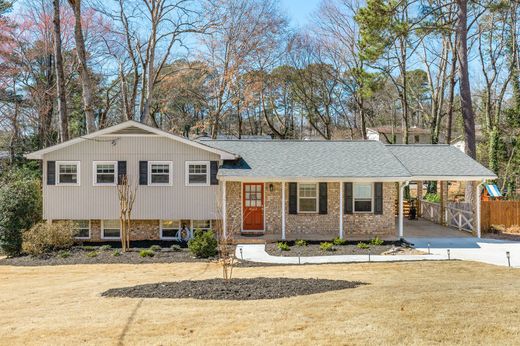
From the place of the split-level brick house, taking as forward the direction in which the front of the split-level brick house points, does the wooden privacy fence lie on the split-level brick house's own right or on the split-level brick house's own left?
on the split-level brick house's own left

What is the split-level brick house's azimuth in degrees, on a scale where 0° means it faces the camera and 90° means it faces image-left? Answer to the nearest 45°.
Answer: approximately 0°

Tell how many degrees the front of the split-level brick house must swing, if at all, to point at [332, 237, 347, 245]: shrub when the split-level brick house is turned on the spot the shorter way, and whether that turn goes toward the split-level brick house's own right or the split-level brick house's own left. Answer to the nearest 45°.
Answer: approximately 90° to the split-level brick house's own left

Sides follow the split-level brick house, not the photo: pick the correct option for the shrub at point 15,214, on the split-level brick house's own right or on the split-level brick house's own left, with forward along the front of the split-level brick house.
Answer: on the split-level brick house's own right

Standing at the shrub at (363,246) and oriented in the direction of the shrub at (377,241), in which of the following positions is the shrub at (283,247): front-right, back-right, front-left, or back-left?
back-left
